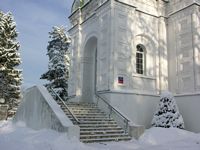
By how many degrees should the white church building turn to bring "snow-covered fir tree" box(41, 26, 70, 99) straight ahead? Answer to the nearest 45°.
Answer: approximately 90° to its right

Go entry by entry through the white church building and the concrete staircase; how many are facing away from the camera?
0

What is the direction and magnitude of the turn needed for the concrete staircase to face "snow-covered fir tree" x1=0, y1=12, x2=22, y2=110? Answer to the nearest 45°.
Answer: approximately 135° to its right

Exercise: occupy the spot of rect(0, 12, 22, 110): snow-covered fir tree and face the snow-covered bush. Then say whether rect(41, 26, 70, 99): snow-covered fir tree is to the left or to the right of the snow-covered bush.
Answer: left

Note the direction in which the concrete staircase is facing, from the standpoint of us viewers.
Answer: facing the viewer

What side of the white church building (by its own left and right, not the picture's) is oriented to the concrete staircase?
front

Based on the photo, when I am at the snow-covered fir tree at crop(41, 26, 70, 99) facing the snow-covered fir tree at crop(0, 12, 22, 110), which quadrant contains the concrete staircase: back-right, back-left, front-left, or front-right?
front-left

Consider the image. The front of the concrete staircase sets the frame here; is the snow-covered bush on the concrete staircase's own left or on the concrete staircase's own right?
on the concrete staircase's own left

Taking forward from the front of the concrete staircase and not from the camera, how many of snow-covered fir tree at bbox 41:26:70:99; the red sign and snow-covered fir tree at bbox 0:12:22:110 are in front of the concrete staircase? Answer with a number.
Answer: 0

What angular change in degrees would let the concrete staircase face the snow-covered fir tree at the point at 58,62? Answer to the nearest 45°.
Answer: approximately 180°

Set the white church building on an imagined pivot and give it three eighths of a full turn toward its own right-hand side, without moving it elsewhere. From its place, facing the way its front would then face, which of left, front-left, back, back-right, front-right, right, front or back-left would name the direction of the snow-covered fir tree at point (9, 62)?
front-left
